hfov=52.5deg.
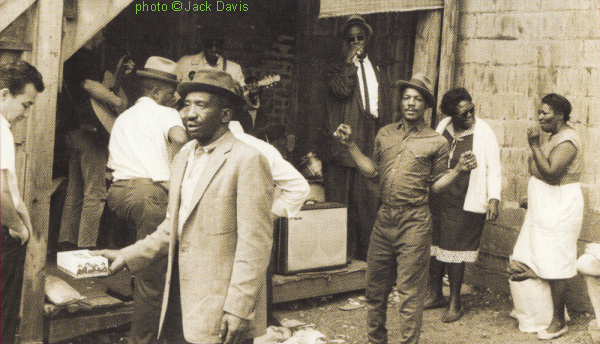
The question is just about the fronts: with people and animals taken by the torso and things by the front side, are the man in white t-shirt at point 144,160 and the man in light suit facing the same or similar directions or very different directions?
very different directions

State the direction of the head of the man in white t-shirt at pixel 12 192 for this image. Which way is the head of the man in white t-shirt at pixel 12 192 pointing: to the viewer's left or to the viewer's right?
to the viewer's right

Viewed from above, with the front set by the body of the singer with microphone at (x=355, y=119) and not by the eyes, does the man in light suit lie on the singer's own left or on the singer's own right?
on the singer's own right

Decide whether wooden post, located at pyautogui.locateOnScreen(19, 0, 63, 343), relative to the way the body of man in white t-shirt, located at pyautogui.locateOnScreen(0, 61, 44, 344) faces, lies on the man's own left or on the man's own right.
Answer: on the man's own left

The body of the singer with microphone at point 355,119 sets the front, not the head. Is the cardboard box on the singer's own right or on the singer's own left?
on the singer's own right

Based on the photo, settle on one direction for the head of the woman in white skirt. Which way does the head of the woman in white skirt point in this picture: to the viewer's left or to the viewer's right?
to the viewer's left

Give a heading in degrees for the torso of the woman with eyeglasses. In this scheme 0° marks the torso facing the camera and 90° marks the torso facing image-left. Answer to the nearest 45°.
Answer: approximately 45°

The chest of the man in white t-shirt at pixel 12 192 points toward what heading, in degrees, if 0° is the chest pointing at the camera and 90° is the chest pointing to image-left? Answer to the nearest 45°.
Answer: approximately 270°
